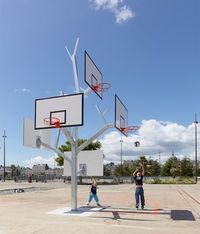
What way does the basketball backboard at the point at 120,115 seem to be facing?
to the viewer's right

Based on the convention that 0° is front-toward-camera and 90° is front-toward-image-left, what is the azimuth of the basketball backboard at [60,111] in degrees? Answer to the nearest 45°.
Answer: approximately 45°

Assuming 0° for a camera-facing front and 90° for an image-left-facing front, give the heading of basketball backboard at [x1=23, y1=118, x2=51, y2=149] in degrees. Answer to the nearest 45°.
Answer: approximately 135°

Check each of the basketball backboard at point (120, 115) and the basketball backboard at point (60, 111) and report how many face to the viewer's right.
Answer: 1

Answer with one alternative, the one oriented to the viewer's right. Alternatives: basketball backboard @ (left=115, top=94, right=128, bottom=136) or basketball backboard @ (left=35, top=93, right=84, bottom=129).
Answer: basketball backboard @ (left=115, top=94, right=128, bottom=136)

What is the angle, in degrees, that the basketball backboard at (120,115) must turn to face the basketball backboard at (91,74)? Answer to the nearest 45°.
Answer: approximately 135° to its right

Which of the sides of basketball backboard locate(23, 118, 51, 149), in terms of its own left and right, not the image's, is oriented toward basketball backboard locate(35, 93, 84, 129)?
back

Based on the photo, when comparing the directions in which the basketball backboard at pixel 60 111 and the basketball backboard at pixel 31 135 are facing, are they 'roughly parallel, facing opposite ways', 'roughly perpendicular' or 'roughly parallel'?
roughly perpendicular

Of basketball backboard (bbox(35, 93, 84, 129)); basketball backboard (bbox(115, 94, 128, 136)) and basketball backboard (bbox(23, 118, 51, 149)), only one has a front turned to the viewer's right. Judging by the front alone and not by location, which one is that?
basketball backboard (bbox(115, 94, 128, 136))

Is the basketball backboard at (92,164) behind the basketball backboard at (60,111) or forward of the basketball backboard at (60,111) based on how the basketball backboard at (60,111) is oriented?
behind
